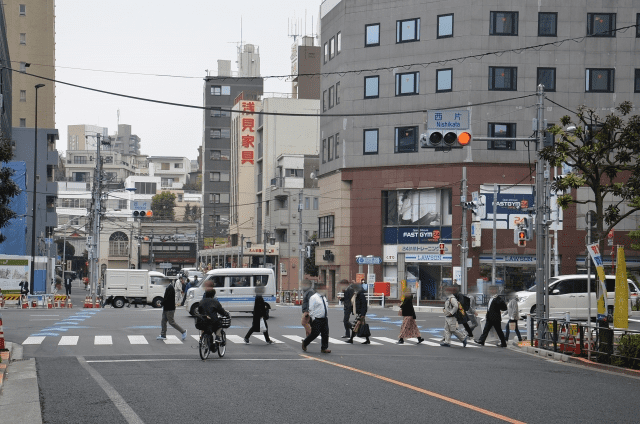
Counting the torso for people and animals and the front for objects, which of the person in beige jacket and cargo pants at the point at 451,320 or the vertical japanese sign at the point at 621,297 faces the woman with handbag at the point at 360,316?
the person in beige jacket and cargo pants

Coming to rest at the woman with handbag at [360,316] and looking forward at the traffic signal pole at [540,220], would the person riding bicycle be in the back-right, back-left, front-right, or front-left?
back-right

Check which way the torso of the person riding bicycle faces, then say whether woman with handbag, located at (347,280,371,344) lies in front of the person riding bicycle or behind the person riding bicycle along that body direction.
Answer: in front

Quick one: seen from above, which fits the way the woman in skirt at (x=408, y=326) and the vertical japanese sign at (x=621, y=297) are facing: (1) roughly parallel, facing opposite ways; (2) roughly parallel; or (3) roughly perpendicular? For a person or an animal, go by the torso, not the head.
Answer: roughly perpendicular

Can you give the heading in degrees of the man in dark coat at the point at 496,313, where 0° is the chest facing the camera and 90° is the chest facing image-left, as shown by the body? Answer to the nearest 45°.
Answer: approximately 90°

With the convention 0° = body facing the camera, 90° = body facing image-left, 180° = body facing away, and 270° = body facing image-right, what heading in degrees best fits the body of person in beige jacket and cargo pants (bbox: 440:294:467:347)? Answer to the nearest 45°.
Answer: approximately 90°
